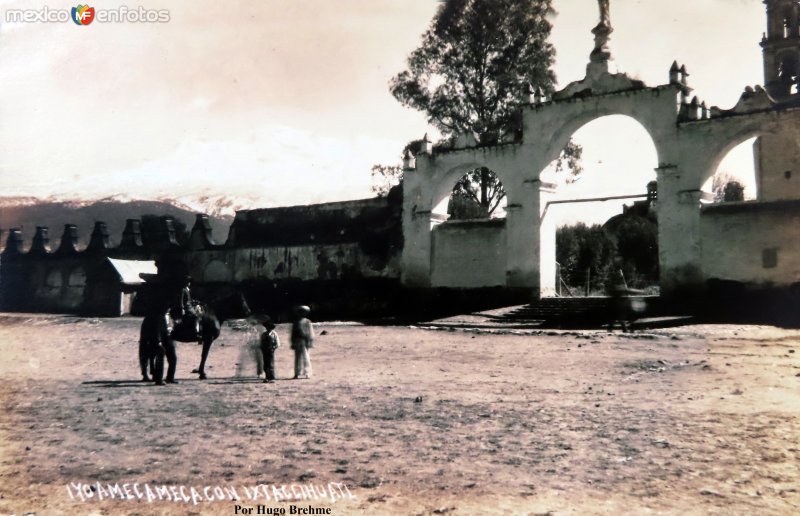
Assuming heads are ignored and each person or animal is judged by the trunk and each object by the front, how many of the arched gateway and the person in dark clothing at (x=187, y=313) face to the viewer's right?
1

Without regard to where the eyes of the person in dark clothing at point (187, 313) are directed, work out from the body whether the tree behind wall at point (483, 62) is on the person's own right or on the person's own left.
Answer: on the person's own left

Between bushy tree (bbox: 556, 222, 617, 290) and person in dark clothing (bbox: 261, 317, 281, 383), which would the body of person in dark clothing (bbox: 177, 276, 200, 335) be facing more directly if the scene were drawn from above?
the person in dark clothing

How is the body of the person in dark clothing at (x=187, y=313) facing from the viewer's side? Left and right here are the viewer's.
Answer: facing to the right of the viewer

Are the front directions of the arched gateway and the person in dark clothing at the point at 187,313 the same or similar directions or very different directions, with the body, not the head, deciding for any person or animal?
very different directions

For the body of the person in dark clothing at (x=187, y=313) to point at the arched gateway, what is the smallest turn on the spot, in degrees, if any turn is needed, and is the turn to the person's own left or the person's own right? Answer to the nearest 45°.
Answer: approximately 45° to the person's own left

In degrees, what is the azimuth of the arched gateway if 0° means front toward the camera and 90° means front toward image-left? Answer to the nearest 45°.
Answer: approximately 45°

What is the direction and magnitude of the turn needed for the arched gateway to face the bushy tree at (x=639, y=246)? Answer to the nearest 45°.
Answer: approximately 135° to its right
